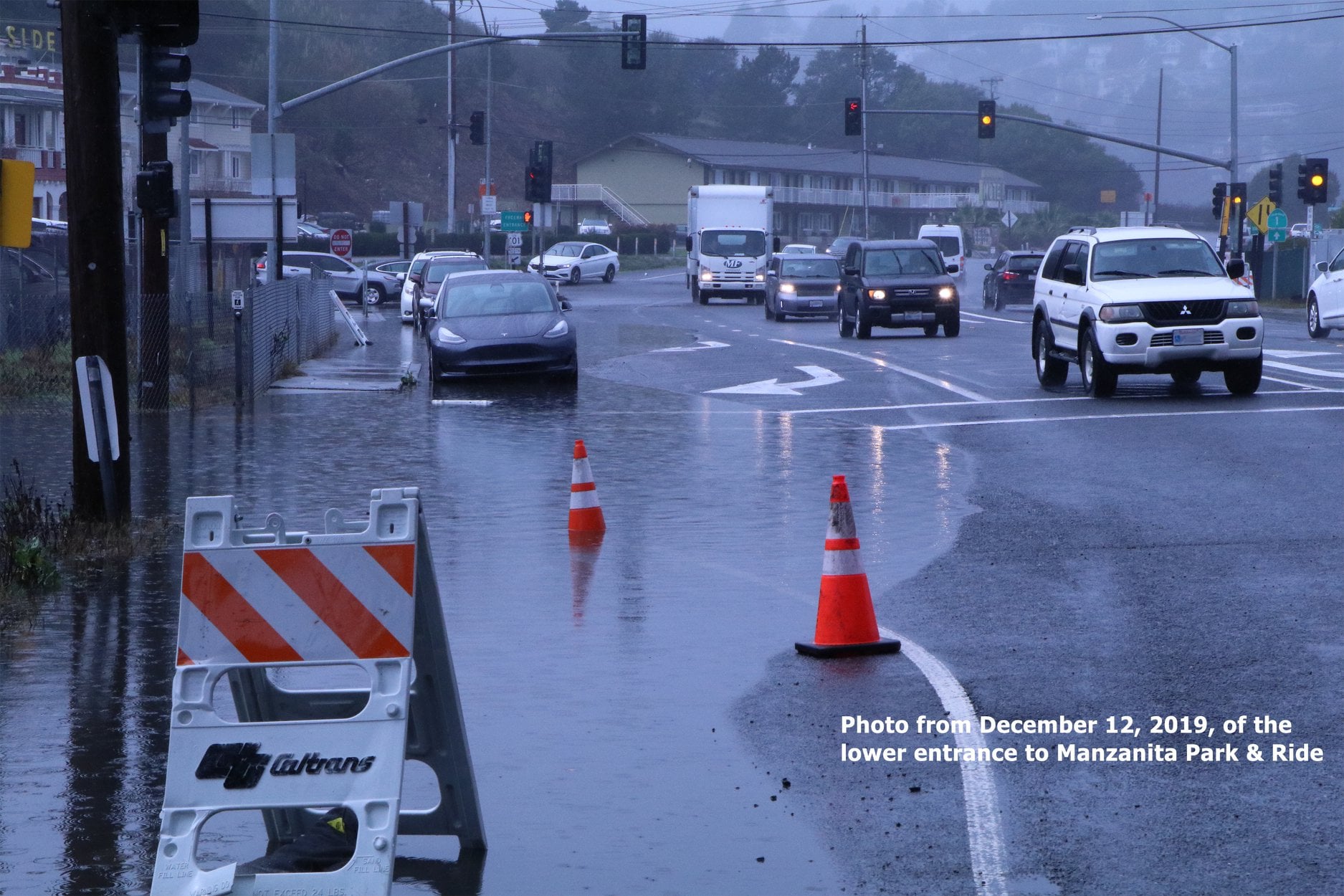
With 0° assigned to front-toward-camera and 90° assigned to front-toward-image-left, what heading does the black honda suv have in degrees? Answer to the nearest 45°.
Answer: approximately 0°

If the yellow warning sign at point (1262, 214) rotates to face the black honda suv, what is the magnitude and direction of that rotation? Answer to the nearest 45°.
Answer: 0° — it already faces it

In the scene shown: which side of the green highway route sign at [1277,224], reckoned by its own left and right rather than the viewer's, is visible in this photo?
front

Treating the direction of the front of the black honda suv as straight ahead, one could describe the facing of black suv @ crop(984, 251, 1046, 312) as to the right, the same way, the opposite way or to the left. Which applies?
the opposite way

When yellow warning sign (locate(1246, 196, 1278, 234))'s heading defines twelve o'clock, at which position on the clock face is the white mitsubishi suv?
The white mitsubishi suv is roughly at 12 o'clock from the yellow warning sign.

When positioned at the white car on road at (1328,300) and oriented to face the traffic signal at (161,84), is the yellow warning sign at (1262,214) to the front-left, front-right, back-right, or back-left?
back-right

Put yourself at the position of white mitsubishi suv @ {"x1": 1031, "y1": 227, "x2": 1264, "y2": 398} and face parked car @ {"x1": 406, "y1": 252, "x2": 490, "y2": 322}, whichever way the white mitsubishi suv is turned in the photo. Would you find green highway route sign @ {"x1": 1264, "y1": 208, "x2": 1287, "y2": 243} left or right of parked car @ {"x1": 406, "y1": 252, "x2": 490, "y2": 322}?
right

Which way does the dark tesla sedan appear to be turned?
toward the camera

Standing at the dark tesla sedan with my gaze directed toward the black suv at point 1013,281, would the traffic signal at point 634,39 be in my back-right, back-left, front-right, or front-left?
front-left

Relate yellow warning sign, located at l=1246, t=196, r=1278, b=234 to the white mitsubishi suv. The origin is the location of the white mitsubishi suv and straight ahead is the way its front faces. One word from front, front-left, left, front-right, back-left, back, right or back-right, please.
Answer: back-left

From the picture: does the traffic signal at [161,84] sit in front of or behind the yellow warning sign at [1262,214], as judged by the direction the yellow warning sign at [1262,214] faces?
in front

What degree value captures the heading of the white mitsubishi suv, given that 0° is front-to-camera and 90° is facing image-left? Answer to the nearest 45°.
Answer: approximately 315°

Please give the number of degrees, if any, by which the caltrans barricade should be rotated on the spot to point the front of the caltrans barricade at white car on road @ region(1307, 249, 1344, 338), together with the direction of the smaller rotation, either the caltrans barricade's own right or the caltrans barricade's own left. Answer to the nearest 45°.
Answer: approximately 135° to the caltrans barricade's own left

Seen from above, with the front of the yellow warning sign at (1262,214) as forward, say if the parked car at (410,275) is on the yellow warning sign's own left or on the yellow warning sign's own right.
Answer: on the yellow warning sign's own right

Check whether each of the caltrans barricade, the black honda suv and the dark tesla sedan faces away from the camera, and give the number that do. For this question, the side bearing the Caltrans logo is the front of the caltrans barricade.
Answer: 0

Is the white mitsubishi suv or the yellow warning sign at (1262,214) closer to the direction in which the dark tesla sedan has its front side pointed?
the white mitsubishi suv
